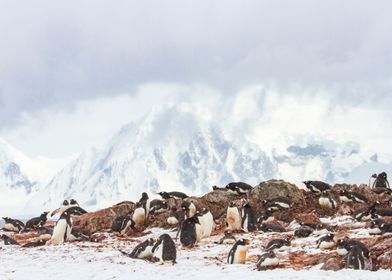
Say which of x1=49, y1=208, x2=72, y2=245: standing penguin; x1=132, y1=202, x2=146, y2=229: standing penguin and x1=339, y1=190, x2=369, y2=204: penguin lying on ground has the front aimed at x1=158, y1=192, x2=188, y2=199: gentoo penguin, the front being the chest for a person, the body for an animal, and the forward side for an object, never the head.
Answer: the penguin lying on ground

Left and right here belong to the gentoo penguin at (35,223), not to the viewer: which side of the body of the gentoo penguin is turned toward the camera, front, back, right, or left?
right

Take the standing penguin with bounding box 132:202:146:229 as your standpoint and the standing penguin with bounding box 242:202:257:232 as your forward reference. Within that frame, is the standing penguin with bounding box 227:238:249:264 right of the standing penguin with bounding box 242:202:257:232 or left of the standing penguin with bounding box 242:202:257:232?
right

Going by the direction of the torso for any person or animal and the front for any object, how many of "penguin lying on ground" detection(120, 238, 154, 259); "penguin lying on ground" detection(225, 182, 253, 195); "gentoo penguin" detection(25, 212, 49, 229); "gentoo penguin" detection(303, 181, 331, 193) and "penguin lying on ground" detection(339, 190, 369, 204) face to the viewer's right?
2

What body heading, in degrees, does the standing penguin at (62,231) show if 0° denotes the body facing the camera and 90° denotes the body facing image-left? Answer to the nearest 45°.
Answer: approximately 45°

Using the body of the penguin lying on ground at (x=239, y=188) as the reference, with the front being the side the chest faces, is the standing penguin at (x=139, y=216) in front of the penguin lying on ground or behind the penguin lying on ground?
in front

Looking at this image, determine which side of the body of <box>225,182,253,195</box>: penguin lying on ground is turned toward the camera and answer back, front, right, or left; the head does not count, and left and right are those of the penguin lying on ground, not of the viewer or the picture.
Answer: left

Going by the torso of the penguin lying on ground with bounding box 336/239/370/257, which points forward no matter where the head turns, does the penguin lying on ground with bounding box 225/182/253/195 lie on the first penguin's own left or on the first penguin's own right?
on the first penguin's own right

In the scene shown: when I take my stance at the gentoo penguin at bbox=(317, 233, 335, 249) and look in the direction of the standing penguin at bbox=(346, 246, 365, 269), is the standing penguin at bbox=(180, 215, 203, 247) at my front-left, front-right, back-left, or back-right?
back-right

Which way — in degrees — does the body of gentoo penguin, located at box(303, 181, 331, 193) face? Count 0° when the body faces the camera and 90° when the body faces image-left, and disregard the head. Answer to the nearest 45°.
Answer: approximately 90°

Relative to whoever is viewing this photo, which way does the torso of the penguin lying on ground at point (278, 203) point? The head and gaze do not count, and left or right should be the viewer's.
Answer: facing to the left of the viewer
